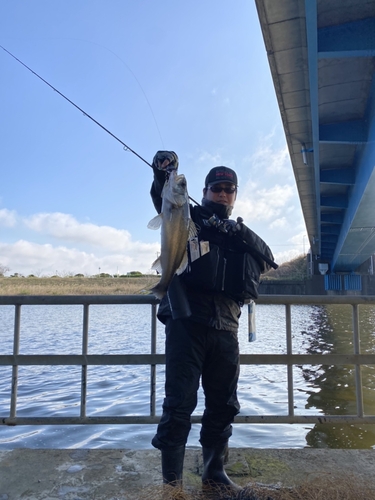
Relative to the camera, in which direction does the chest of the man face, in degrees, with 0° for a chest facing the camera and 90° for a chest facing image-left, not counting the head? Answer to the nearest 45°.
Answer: approximately 0°

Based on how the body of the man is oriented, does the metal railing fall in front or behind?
behind
